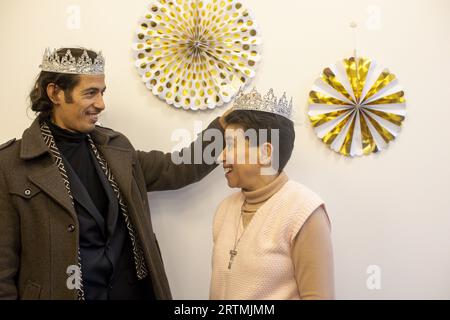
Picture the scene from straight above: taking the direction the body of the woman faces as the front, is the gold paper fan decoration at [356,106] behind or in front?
behind

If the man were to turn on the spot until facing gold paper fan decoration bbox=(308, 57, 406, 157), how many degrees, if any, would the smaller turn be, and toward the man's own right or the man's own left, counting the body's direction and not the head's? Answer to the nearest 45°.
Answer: approximately 45° to the man's own left

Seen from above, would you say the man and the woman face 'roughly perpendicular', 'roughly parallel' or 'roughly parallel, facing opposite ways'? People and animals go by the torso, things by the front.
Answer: roughly perpendicular

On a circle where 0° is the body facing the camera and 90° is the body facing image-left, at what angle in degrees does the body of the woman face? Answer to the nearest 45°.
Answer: approximately 45°

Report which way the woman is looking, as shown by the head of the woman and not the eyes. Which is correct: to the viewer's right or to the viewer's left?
to the viewer's left

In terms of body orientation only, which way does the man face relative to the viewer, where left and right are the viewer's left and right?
facing the viewer and to the right of the viewer

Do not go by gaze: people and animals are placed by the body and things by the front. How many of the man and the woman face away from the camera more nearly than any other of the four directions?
0

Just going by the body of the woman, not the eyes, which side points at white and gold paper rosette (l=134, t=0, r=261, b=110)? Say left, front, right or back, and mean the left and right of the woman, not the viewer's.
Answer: right
